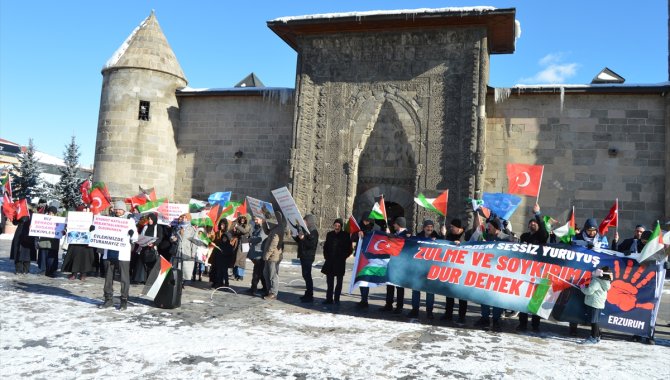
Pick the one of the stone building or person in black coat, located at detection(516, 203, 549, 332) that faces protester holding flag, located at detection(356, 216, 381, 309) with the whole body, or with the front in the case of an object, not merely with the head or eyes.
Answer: the stone building

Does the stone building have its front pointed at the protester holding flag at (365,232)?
yes

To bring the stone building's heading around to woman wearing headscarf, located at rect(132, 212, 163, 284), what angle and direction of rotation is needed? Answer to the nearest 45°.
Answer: approximately 45° to its right

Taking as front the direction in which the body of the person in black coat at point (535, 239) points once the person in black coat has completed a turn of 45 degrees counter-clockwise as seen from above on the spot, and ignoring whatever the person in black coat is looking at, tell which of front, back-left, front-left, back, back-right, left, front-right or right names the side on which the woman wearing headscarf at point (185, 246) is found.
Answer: back-right

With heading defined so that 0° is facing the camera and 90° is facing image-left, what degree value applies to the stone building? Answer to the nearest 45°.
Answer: approximately 0°

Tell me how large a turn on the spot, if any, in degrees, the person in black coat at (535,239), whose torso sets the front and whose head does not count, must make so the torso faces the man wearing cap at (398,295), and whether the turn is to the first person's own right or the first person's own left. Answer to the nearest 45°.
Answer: approximately 90° to the first person's own right

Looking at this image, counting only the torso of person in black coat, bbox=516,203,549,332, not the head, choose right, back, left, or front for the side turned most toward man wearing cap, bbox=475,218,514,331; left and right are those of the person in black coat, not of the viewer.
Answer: right

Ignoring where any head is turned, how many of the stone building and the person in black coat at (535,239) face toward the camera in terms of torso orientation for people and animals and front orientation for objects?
2
